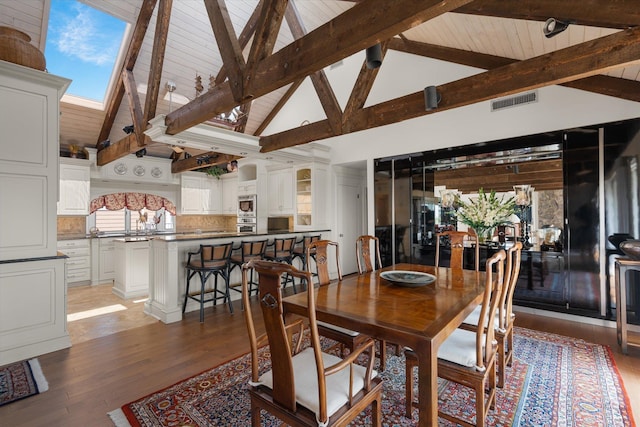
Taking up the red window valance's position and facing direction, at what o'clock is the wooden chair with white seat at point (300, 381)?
The wooden chair with white seat is roughly at 12 o'clock from the red window valance.

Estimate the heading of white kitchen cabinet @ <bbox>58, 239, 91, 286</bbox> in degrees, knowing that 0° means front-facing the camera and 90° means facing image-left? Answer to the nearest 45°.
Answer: approximately 0°

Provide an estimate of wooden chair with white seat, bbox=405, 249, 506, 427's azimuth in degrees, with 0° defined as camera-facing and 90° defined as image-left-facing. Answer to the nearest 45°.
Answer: approximately 90°

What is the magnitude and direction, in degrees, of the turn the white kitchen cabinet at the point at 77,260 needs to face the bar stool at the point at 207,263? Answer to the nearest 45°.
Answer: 0° — it already faces it

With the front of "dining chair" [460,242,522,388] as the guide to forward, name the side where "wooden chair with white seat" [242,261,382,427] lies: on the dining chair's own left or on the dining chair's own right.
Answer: on the dining chair's own left

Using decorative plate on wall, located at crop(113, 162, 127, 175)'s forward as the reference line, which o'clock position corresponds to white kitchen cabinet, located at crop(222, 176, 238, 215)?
The white kitchen cabinet is roughly at 9 o'clock from the decorative plate on wall.

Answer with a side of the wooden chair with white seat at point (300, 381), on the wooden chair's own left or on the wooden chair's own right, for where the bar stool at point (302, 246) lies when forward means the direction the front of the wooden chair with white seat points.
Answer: on the wooden chair's own left

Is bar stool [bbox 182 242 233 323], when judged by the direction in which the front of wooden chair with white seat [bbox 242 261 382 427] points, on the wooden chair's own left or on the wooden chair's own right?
on the wooden chair's own left

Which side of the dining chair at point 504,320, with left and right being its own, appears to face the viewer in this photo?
left

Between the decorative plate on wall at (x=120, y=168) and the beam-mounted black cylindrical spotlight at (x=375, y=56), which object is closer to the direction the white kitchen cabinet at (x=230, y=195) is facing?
the beam-mounted black cylindrical spotlight

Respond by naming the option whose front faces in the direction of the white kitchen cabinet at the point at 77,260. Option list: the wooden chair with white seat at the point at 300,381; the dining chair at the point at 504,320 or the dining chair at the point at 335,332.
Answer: the dining chair at the point at 504,320
